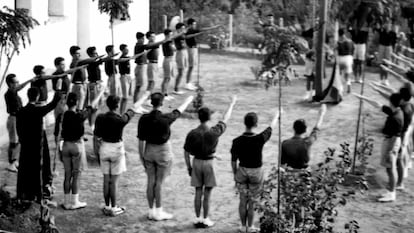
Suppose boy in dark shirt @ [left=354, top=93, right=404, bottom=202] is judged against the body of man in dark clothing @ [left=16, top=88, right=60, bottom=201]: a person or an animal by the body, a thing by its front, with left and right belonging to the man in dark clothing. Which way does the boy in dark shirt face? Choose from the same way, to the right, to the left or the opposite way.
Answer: to the left

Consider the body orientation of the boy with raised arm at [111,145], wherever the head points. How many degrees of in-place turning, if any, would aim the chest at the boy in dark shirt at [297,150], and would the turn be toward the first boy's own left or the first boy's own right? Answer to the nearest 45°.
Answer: approximately 45° to the first boy's own right

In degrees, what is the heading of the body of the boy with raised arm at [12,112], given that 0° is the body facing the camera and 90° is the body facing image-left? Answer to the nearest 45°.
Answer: approximately 270°

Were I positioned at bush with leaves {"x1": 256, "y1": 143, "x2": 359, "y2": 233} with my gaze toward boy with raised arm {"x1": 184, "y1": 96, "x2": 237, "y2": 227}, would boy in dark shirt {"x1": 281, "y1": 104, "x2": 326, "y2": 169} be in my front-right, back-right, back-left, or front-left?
front-right

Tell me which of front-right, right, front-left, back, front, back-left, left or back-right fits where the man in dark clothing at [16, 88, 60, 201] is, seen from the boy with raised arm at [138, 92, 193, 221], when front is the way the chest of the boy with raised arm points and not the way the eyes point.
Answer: back-left

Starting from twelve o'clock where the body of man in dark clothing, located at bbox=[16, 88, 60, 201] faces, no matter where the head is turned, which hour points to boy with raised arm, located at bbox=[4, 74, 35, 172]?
The boy with raised arm is roughly at 10 o'clock from the man in dark clothing.

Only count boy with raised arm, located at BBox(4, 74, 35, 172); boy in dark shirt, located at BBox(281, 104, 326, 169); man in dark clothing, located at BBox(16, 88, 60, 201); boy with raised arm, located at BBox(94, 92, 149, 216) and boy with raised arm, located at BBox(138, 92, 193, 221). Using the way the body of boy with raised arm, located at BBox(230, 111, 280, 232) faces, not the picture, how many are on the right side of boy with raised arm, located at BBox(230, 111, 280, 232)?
1

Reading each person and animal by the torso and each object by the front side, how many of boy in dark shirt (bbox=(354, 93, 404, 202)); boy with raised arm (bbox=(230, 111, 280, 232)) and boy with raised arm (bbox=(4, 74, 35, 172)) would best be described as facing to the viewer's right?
1

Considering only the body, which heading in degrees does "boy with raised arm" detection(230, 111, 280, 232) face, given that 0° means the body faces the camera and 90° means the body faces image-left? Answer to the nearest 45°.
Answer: approximately 180°

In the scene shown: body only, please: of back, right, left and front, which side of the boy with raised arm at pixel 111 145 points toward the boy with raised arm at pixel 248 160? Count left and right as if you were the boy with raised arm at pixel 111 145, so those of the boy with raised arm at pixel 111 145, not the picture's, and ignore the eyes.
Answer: right

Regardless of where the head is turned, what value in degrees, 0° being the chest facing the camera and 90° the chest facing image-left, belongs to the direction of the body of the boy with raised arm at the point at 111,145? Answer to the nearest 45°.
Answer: approximately 225°

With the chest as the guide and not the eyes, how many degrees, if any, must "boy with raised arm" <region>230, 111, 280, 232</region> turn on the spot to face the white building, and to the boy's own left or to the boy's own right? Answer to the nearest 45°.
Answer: approximately 45° to the boy's own left

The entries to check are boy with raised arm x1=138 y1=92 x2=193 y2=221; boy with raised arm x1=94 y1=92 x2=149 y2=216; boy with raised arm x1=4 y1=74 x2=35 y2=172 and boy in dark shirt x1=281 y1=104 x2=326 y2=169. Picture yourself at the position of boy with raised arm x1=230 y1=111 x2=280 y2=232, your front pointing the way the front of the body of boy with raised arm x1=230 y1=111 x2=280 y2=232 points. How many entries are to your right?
1

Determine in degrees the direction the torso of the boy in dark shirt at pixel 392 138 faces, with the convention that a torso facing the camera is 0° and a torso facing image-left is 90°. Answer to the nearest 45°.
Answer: approximately 90°

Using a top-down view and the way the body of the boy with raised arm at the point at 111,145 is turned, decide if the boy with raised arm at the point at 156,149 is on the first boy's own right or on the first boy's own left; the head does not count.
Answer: on the first boy's own right
